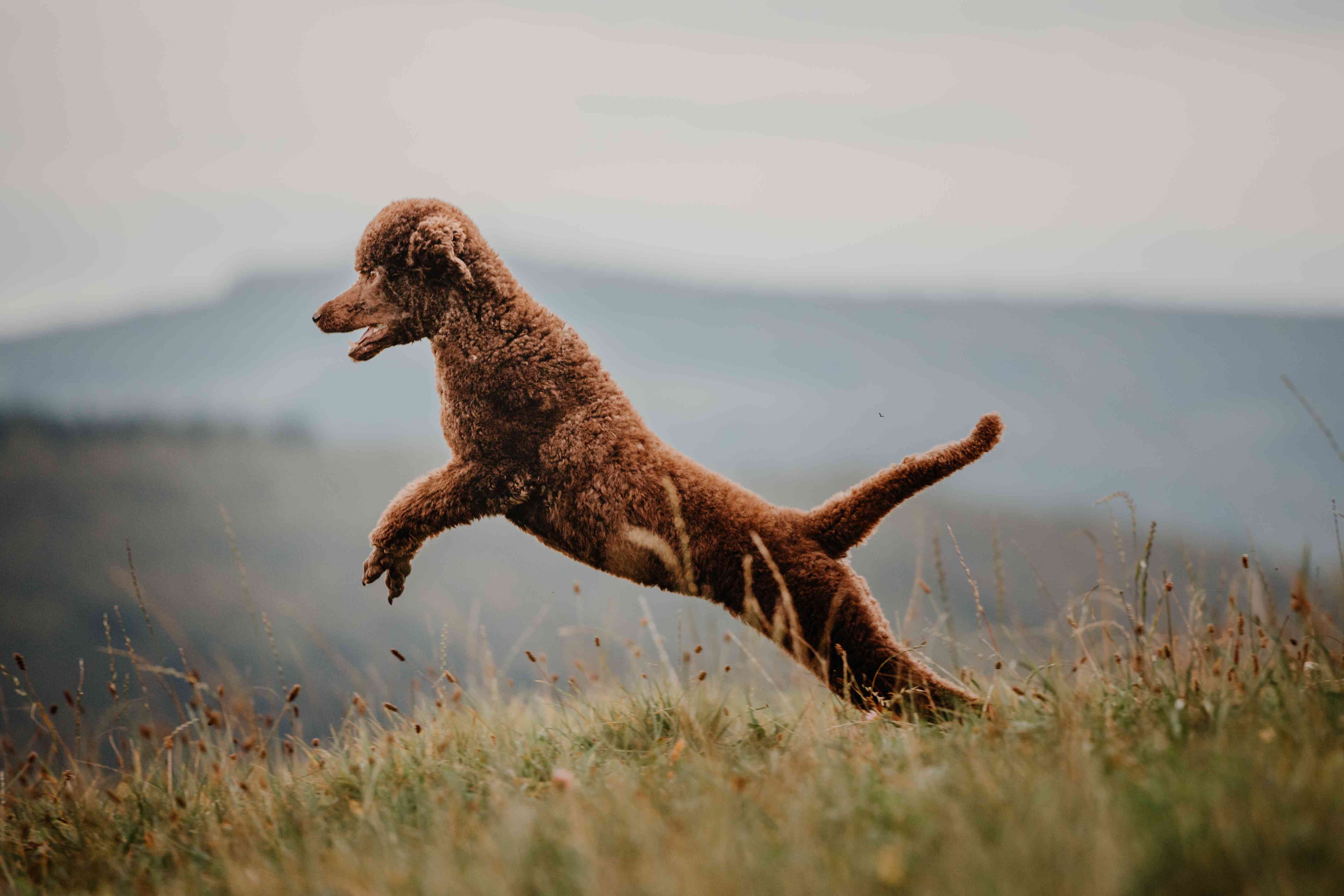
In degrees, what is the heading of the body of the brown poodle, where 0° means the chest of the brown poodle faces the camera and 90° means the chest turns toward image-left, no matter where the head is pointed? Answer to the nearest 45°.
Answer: approximately 90°
